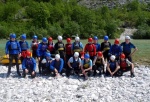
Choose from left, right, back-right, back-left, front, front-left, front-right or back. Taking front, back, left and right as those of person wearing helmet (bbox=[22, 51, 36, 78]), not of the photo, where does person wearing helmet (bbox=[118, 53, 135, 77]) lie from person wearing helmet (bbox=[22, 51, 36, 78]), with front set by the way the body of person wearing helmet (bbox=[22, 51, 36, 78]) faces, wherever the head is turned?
left

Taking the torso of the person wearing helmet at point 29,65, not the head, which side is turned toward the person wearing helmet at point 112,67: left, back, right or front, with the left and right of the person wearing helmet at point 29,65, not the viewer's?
left

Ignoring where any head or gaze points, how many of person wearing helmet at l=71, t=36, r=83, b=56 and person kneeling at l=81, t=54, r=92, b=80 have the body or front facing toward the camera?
2

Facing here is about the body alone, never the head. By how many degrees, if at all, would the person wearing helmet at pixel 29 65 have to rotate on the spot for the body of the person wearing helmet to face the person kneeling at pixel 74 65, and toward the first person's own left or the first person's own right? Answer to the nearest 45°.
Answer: approximately 90° to the first person's own left

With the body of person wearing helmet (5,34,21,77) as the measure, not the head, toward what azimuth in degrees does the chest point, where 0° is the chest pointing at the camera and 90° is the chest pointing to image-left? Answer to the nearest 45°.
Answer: approximately 0°

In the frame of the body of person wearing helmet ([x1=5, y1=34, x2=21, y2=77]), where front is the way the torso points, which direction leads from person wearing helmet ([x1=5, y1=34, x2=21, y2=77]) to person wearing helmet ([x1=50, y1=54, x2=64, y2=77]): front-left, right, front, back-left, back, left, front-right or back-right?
left

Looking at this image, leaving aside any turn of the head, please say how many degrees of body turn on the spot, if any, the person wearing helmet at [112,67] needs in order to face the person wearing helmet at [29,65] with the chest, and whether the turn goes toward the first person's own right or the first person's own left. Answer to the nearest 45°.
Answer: approximately 90° to the first person's own right

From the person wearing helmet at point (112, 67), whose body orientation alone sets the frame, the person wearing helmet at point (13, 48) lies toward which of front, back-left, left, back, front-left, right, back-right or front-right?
right
